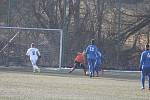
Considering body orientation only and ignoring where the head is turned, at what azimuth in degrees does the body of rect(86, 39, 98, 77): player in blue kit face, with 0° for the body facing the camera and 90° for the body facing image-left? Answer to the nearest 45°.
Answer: approximately 180°

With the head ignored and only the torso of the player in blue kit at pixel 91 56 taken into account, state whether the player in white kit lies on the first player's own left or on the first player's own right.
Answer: on the first player's own left
